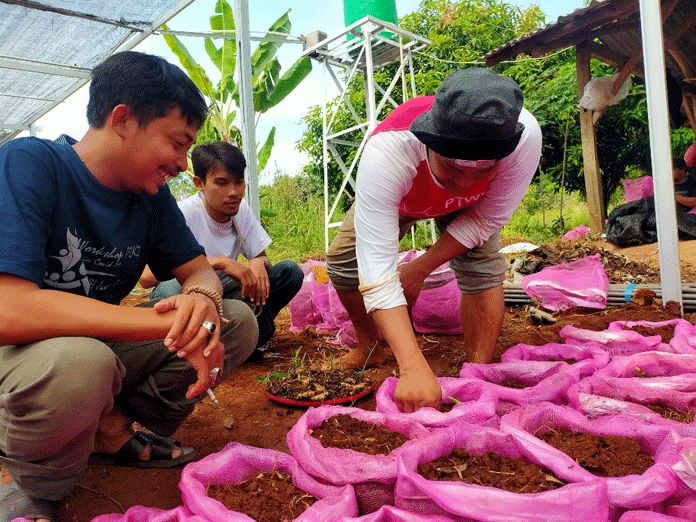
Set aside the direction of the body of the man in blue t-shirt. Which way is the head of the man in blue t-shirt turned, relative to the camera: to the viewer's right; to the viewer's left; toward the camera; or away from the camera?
to the viewer's right

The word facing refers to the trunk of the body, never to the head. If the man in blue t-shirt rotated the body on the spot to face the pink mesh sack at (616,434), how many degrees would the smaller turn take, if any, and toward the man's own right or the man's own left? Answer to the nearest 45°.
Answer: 0° — they already face it

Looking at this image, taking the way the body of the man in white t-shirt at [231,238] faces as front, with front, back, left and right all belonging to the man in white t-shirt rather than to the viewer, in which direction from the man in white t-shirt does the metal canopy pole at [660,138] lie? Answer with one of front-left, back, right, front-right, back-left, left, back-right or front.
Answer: front-left

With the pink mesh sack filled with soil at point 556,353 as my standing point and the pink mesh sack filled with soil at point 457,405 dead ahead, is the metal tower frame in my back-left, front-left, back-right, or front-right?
back-right

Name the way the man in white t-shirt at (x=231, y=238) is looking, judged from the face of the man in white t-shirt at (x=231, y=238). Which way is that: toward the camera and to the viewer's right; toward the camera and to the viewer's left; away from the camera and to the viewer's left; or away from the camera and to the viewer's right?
toward the camera and to the viewer's right

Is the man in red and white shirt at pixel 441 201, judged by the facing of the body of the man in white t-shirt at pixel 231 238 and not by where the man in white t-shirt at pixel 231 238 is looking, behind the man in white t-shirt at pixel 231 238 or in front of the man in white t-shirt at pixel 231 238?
in front

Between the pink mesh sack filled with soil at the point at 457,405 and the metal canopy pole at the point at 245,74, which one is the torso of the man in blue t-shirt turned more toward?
the pink mesh sack filled with soil
